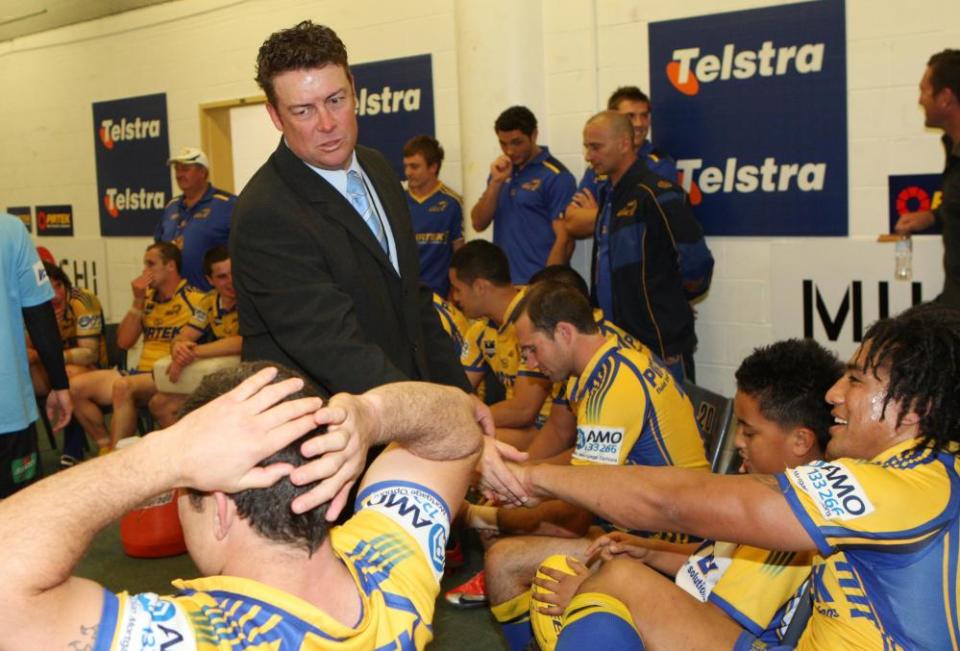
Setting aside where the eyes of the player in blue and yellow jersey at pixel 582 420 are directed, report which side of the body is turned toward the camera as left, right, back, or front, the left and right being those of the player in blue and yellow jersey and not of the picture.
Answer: left

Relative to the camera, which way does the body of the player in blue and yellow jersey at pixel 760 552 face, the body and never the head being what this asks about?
to the viewer's left

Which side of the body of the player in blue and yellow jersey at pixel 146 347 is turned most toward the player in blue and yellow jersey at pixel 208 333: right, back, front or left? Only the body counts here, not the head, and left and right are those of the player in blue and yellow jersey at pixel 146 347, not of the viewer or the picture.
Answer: left

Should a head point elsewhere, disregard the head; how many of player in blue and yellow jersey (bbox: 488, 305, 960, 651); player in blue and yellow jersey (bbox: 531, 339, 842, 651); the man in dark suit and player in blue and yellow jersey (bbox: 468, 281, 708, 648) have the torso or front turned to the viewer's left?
3

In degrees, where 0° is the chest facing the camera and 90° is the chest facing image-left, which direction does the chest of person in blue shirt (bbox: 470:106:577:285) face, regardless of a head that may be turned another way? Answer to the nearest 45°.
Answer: approximately 45°

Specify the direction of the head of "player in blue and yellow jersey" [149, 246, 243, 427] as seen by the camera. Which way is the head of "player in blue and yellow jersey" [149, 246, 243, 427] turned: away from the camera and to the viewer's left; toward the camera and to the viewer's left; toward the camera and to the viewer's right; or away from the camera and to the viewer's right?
toward the camera and to the viewer's right

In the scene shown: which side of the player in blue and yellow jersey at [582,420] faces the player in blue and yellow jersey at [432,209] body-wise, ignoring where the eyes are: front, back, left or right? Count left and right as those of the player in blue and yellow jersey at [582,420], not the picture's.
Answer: right

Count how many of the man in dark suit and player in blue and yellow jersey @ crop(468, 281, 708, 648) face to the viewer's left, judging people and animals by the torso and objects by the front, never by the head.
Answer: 1

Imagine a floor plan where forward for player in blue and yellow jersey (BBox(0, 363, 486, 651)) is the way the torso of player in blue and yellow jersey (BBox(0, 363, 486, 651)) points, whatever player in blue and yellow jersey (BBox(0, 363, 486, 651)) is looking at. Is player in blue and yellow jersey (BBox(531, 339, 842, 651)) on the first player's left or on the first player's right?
on the first player's right

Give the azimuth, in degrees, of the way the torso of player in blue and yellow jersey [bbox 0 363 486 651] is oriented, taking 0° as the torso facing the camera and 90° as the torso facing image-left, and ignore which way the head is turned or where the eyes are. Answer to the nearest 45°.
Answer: approximately 135°

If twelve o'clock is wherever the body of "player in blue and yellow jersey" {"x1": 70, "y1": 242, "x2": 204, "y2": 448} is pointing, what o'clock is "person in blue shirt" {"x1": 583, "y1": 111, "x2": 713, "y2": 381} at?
The person in blue shirt is roughly at 9 o'clock from the player in blue and yellow jersey.

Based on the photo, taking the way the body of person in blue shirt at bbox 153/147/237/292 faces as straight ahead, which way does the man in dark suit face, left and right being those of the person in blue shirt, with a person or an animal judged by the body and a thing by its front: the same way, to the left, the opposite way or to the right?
to the left
